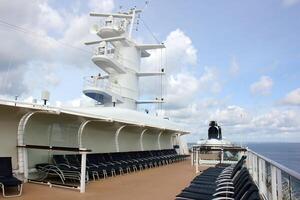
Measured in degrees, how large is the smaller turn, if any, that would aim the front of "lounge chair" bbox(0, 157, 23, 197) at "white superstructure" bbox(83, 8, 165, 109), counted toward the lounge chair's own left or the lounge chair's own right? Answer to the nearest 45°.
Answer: approximately 90° to the lounge chair's own left

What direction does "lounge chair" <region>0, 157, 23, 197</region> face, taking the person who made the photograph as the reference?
facing the viewer and to the right of the viewer
